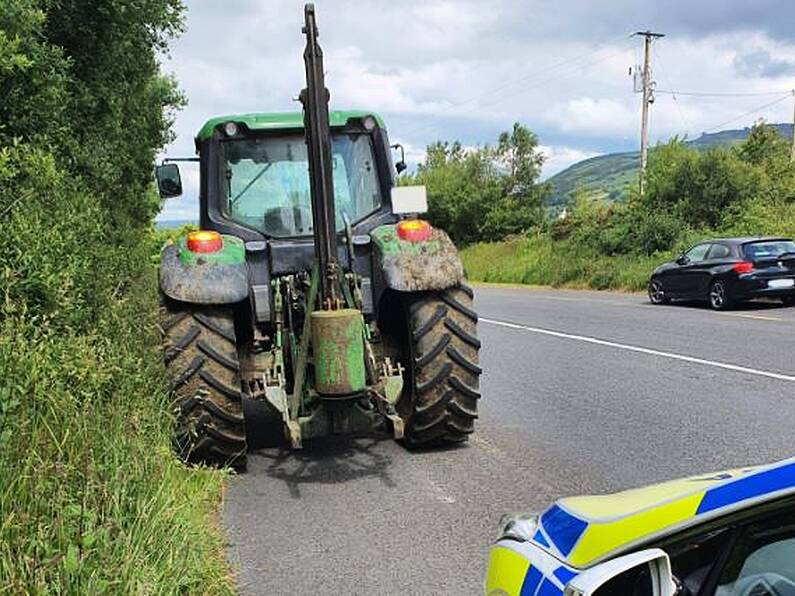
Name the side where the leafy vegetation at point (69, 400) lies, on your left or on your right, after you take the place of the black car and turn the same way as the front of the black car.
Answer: on your left

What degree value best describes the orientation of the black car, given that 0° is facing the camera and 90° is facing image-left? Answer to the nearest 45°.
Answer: approximately 135°

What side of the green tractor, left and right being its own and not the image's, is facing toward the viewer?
back

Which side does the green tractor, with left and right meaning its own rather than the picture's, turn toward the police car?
back
